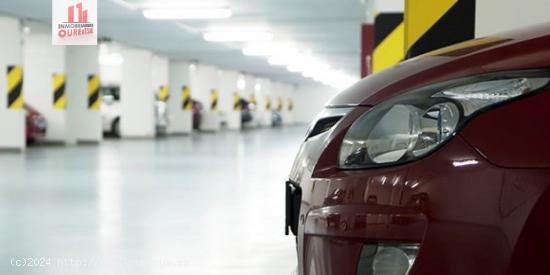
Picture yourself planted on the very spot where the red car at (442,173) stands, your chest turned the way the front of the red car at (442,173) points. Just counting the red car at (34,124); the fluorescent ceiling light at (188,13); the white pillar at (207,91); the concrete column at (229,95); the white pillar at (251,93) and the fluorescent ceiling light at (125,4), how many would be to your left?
0

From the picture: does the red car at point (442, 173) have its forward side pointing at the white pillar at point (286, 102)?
no

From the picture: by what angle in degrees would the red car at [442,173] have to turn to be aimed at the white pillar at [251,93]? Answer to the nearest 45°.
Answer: approximately 90° to its right

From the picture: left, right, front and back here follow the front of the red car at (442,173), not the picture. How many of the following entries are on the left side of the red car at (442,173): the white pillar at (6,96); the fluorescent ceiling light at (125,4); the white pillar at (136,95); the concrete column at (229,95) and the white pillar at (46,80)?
0

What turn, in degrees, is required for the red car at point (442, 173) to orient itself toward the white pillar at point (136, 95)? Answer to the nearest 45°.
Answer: approximately 45° to its right

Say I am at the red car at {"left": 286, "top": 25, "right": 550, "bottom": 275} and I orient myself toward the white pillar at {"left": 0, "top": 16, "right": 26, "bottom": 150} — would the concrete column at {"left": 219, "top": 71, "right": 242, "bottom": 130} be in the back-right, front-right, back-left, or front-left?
front-right

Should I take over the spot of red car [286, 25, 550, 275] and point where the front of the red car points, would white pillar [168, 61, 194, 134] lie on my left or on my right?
on my right

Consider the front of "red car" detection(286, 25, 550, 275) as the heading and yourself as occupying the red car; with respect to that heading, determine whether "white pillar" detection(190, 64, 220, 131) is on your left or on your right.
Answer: on your right

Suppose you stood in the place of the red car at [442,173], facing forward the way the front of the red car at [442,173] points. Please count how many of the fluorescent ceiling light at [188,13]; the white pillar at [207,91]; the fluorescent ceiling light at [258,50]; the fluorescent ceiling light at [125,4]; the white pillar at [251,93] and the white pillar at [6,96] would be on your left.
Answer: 0

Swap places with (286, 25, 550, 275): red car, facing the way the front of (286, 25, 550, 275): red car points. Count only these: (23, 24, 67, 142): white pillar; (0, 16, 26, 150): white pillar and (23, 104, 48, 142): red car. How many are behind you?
0

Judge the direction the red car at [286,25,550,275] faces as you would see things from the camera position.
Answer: facing to the left of the viewer

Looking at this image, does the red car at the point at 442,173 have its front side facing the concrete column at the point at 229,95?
no

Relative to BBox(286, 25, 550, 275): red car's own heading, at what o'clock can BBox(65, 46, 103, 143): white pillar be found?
The white pillar is roughly at 2 o'clock from the red car.

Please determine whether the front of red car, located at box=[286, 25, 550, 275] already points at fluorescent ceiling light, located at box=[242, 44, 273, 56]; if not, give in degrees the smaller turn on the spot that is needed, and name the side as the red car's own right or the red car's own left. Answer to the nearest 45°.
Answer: approximately 90° to the red car's own right

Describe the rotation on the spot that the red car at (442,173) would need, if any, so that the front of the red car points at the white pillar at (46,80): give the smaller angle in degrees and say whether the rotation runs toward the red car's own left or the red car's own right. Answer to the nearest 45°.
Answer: approximately 45° to the red car's own right

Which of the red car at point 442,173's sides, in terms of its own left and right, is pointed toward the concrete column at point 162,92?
right

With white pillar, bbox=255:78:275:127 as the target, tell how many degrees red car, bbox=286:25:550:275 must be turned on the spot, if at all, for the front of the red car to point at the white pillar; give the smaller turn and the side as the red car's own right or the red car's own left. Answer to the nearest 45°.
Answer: approximately 90° to the red car's own right

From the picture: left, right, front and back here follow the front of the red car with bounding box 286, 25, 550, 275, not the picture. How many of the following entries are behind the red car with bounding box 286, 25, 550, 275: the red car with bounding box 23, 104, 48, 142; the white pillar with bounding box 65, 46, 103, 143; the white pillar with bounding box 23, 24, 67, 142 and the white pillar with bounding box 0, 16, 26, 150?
0
